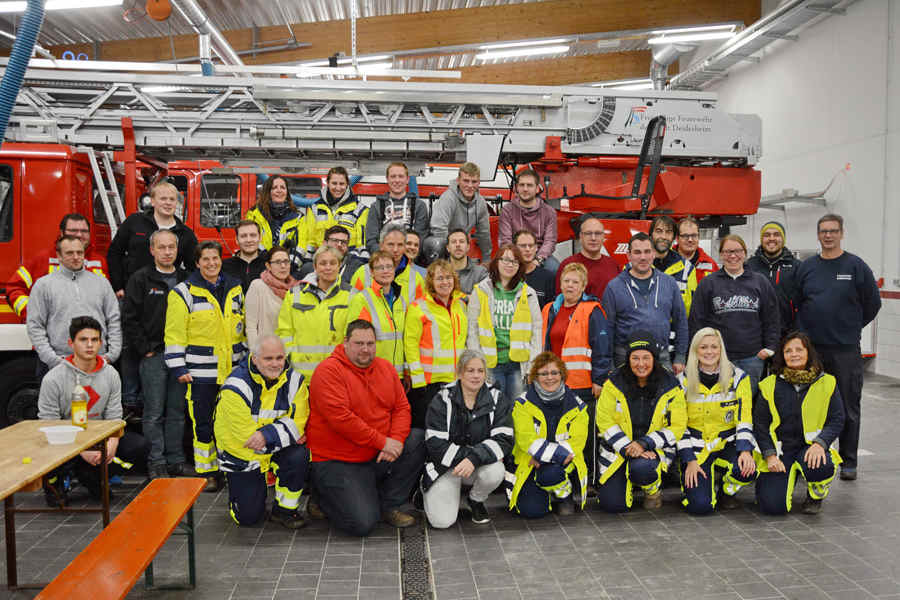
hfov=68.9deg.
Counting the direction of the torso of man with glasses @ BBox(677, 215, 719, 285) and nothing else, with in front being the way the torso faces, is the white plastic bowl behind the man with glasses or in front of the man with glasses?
in front

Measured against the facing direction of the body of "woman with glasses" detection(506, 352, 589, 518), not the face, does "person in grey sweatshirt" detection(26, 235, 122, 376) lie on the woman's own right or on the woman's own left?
on the woman's own right

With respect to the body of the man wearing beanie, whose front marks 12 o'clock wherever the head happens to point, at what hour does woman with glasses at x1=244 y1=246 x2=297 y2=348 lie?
The woman with glasses is roughly at 2 o'clock from the man wearing beanie.

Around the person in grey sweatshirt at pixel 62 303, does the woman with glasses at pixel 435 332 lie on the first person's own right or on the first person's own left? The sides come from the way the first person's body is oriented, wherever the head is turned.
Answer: on the first person's own left

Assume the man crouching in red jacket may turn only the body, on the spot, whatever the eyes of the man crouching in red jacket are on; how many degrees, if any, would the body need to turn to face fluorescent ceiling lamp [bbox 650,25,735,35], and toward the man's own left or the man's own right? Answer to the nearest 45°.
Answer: approximately 90° to the man's own left

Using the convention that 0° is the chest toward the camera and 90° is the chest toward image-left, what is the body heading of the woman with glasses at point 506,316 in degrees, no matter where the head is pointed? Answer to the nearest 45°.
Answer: approximately 0°
